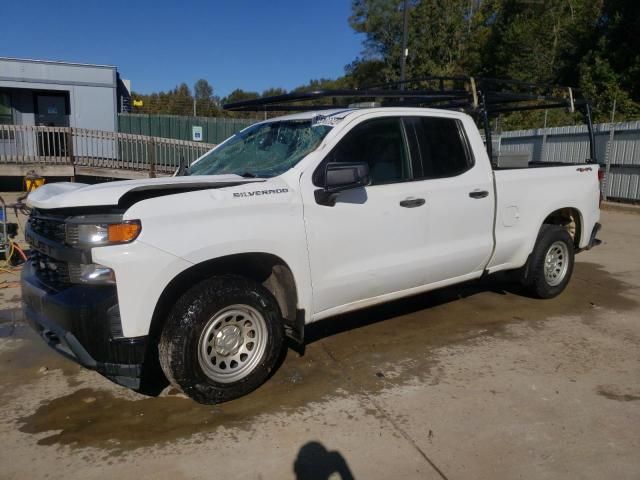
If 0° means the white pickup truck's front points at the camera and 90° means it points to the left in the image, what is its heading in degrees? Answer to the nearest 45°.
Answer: approximately 45°

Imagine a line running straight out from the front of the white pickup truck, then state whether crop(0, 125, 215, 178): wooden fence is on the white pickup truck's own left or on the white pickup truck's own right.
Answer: on the white pickup truck's own right

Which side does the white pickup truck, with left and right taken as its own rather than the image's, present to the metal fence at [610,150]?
back

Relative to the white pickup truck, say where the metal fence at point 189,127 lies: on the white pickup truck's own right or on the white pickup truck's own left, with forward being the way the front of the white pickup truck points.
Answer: on the white pickup truck's own right
